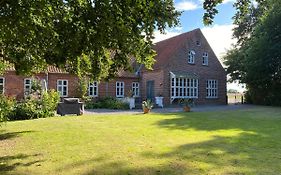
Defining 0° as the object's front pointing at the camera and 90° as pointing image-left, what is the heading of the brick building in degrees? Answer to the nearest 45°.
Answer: approximately 0°

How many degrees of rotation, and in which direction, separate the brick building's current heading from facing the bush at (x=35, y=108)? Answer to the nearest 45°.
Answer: approximately 45° to its right

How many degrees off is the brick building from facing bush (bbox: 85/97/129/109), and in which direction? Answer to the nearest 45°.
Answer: approximately 45° to its right

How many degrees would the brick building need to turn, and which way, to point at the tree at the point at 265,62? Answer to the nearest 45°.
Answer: approximately 90° to its left

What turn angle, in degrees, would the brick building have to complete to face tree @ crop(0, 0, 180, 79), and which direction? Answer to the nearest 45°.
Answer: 0° — it already faces it
